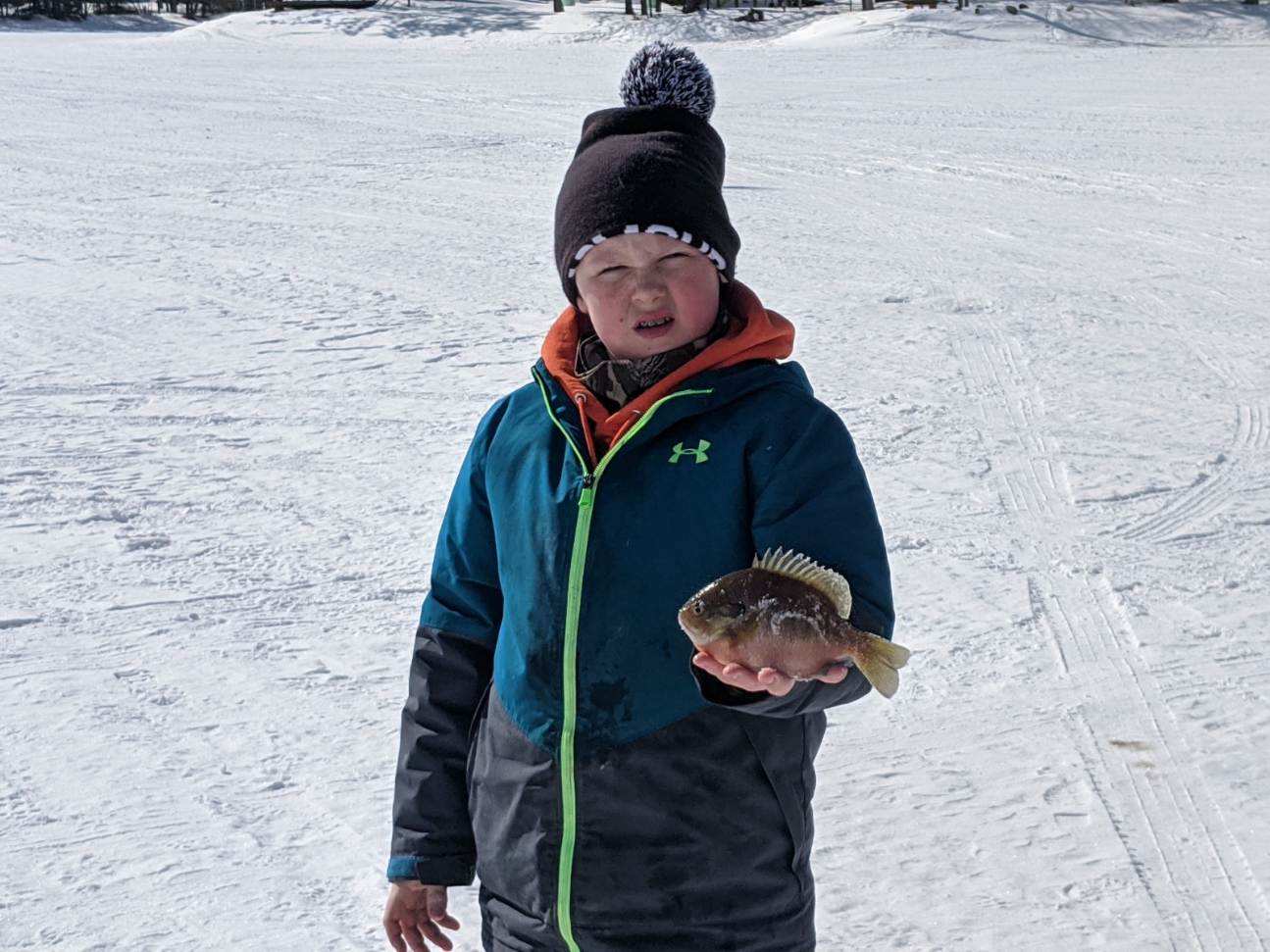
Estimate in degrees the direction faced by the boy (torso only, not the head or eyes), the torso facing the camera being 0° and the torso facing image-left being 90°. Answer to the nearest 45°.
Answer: approximately 45°
